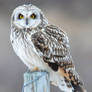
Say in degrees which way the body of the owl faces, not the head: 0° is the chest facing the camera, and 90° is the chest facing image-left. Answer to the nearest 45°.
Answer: approximately 45°
